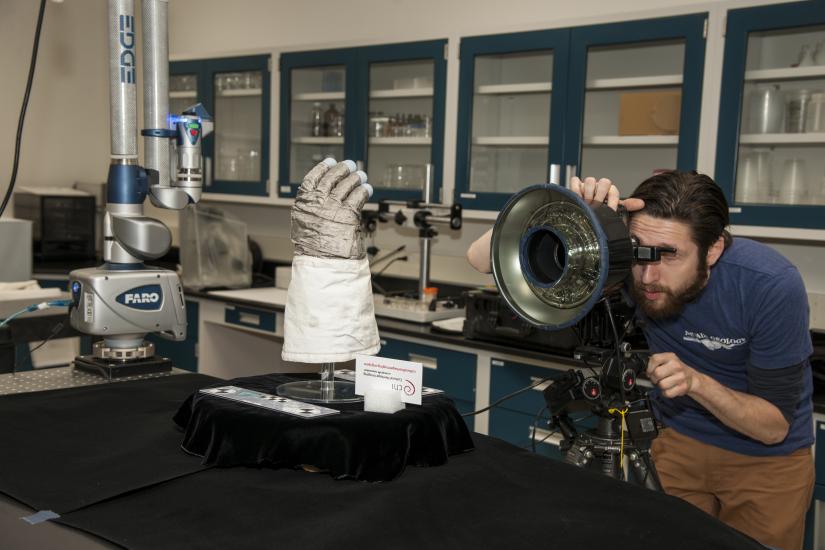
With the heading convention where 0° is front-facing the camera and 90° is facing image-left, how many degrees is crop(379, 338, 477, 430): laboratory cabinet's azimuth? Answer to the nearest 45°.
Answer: approximately 45°

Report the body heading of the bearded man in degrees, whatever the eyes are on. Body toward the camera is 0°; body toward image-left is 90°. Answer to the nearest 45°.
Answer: approximately 45°

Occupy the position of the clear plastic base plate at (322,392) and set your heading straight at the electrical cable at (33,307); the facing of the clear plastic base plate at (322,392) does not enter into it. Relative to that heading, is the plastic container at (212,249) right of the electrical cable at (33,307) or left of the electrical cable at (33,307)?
right

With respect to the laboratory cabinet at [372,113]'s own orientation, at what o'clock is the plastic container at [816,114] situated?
The plastic container is roughly at 9 o'clock from the laboratory cabinet.

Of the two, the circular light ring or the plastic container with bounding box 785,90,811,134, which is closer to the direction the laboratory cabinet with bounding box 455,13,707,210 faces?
the circular light ring

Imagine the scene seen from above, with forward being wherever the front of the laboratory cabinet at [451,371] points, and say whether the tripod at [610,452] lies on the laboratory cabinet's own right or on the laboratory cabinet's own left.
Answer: on the laboratory cabinet's own left

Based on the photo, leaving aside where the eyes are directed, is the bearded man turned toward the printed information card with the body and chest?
yes

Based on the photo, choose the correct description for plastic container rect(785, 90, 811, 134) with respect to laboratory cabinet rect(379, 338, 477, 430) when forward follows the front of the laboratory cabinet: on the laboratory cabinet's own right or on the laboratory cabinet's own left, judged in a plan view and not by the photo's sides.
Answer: on the laboratory cabinet's own left
